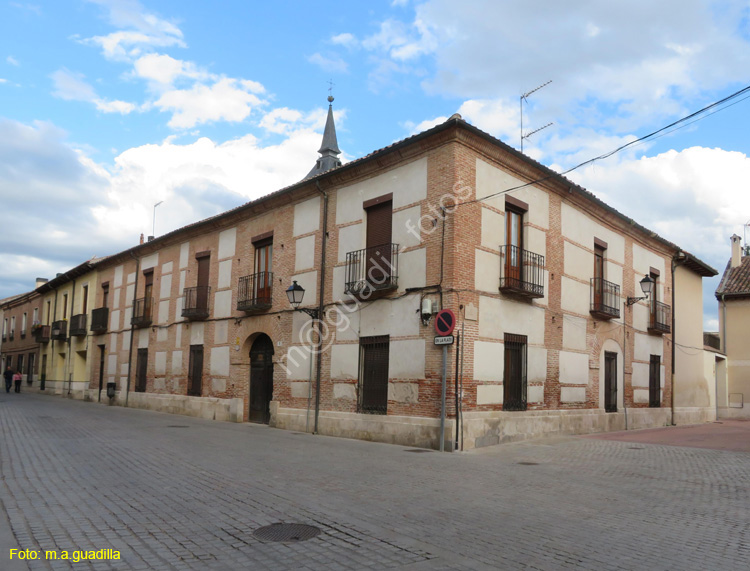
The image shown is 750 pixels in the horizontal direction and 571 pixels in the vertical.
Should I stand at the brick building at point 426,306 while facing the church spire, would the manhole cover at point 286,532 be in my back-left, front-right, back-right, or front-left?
back-left

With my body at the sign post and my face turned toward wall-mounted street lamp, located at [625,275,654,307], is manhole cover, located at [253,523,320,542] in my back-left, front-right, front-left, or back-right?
back-right
